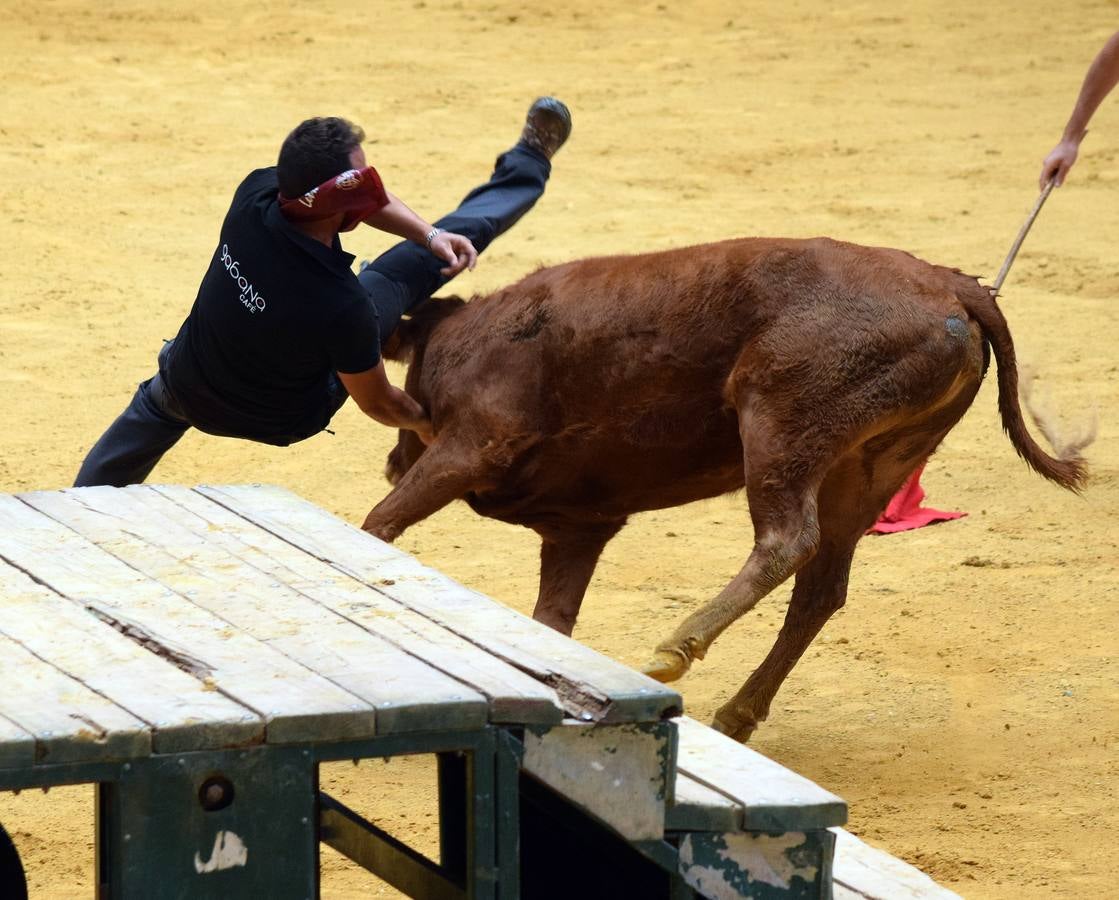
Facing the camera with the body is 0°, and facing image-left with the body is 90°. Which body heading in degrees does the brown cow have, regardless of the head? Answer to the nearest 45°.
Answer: approximately 90°

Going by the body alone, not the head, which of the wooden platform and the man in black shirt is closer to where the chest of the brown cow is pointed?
the man in black shirt

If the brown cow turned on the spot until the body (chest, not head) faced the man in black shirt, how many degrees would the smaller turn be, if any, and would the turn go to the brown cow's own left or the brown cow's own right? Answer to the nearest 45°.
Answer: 0° — it already faces them

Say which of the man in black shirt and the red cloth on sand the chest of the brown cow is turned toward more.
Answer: the man in black shirt

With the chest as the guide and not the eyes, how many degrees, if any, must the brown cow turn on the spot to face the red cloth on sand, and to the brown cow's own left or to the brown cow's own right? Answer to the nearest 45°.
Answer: approximately 90° to the brown cow's own right
